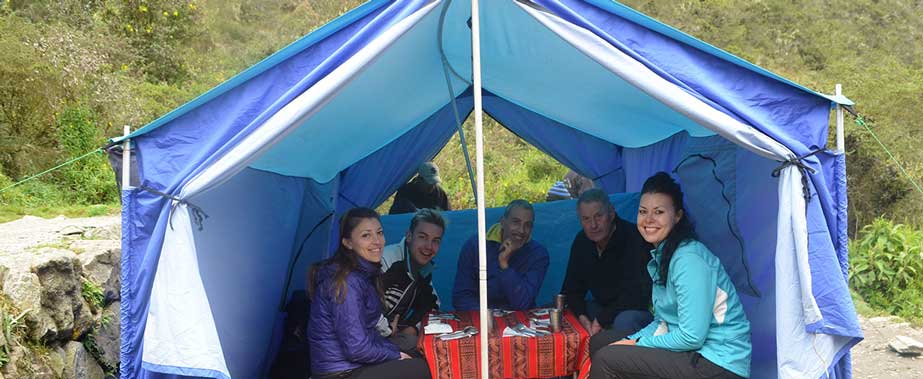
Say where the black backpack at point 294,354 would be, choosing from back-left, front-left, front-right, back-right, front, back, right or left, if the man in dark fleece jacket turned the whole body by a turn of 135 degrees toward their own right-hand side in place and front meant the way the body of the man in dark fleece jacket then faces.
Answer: left

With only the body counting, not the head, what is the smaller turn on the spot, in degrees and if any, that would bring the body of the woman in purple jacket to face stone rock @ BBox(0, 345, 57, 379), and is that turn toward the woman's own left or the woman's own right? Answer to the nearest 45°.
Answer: approximately 180°

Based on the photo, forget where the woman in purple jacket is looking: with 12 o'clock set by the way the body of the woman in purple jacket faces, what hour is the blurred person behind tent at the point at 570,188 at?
The blurred person behind tent is roughly at 10 o'clock from the woman in purple jacket.

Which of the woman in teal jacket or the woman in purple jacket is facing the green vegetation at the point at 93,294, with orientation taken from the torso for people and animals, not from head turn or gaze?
the woman in teal jacket

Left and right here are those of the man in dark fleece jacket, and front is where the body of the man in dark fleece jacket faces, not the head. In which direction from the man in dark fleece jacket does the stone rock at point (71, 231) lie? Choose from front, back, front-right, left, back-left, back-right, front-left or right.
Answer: front-right

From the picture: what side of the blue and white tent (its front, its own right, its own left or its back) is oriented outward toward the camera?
front

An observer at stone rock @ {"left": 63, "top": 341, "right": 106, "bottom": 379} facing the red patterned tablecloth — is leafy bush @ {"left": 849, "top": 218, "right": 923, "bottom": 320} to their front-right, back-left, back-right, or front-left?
front-left

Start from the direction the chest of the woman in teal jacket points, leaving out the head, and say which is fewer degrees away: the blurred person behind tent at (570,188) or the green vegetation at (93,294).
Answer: the green vegetation

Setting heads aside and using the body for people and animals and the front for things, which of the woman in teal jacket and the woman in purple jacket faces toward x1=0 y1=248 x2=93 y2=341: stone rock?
the woman in teal jacket

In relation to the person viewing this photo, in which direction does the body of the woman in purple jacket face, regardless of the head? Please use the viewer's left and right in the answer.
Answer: facing to the right of the viewer

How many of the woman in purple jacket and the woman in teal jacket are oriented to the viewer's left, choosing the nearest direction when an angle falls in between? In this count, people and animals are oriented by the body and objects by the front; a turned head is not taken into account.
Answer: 1

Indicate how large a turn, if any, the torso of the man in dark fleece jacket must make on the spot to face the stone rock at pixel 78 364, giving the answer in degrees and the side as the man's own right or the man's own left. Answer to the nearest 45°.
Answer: approximately 45° to the man's own right

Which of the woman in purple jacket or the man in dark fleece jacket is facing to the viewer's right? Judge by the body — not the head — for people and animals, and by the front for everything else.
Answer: the woman in purple jacket
